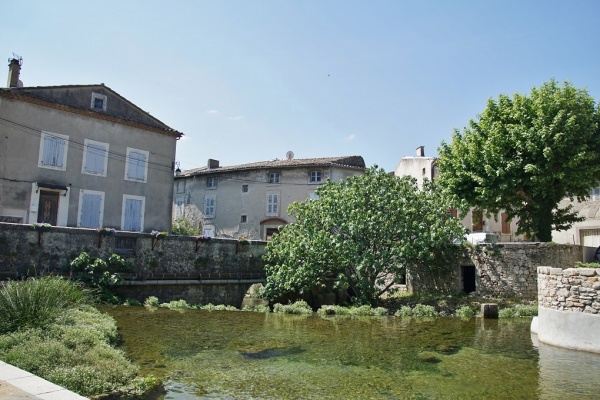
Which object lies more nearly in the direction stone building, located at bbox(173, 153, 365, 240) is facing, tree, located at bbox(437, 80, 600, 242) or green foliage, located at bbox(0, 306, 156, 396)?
the green foliage

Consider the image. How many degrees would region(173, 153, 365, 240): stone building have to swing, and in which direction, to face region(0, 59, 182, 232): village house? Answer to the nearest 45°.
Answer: approximately 45° to its right

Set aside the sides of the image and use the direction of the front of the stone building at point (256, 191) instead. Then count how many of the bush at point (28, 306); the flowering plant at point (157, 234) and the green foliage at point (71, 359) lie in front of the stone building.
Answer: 3

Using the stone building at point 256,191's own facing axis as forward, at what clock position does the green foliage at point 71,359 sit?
The green foliage is roughly at 12 o'clock from the stone building.

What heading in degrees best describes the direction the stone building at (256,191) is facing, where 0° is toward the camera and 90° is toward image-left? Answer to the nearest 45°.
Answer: approximately 0°

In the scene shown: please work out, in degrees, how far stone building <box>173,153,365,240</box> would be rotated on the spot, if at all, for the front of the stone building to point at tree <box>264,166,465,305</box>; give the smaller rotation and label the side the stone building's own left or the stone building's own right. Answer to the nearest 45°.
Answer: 0° — it already faces it

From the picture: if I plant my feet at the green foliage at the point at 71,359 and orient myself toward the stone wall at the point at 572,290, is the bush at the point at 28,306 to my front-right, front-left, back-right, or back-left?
back-left
